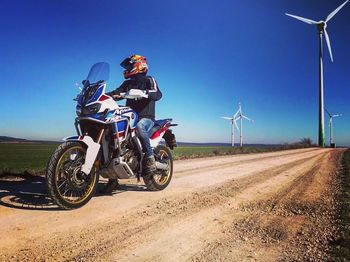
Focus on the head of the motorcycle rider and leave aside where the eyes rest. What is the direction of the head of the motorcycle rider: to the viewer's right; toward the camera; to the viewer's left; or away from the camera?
to the viewer's left

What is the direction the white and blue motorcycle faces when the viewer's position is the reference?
facing the viewer and to the left of the viewer
